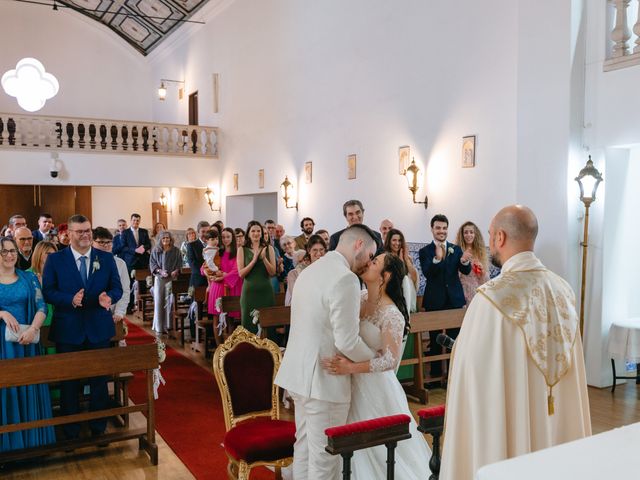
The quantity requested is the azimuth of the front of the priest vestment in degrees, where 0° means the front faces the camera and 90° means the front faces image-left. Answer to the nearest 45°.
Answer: approximately 135°

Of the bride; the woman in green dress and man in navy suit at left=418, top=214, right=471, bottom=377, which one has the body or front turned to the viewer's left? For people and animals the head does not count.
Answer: the bride

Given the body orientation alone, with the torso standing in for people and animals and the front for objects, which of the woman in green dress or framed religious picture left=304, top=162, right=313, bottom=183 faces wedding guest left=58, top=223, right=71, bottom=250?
the framed religious picture

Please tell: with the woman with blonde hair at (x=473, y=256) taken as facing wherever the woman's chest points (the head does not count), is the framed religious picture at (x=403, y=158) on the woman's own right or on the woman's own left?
on the woman's own right

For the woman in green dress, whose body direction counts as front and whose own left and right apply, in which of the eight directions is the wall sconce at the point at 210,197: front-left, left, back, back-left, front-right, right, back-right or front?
back

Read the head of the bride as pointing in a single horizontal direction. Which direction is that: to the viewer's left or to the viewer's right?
to the viewer's left

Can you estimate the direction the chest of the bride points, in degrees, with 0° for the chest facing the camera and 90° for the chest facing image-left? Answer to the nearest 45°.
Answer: approximately 90°

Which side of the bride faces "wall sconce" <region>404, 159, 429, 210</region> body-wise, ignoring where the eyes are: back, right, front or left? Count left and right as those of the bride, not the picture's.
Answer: right

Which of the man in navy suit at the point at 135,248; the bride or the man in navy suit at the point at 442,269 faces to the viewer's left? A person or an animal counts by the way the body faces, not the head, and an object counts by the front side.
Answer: the bride

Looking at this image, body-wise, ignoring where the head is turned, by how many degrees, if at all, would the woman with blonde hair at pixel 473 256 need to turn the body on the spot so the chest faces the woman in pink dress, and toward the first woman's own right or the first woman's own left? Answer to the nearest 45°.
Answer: approximately 45° to the first woman's own right

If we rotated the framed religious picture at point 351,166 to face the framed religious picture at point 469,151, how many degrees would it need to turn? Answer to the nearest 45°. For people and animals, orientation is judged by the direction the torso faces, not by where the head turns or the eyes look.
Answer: approximately 90° to its left

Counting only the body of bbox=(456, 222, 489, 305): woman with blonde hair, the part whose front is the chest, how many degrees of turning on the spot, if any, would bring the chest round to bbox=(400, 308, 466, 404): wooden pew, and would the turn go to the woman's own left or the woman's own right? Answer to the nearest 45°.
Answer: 0° — they already face it
